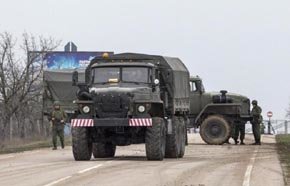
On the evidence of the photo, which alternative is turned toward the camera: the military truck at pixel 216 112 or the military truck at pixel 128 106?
the military truck at pixel 128 106

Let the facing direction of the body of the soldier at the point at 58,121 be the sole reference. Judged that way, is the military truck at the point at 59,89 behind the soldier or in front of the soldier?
behind

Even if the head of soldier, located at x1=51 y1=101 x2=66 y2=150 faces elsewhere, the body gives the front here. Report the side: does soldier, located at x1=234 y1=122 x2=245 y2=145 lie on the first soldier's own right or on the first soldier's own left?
on the first soldier's own left

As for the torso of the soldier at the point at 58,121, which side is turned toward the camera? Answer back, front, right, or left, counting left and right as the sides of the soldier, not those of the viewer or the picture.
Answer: front

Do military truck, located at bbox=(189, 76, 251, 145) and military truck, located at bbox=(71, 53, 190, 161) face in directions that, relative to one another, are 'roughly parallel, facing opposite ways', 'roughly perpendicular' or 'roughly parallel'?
roughly perpendicular

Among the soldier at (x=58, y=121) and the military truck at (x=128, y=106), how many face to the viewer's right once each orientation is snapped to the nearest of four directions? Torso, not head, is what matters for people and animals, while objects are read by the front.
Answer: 0

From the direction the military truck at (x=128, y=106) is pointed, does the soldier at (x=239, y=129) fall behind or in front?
behind

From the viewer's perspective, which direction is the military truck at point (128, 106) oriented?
toward the camera
